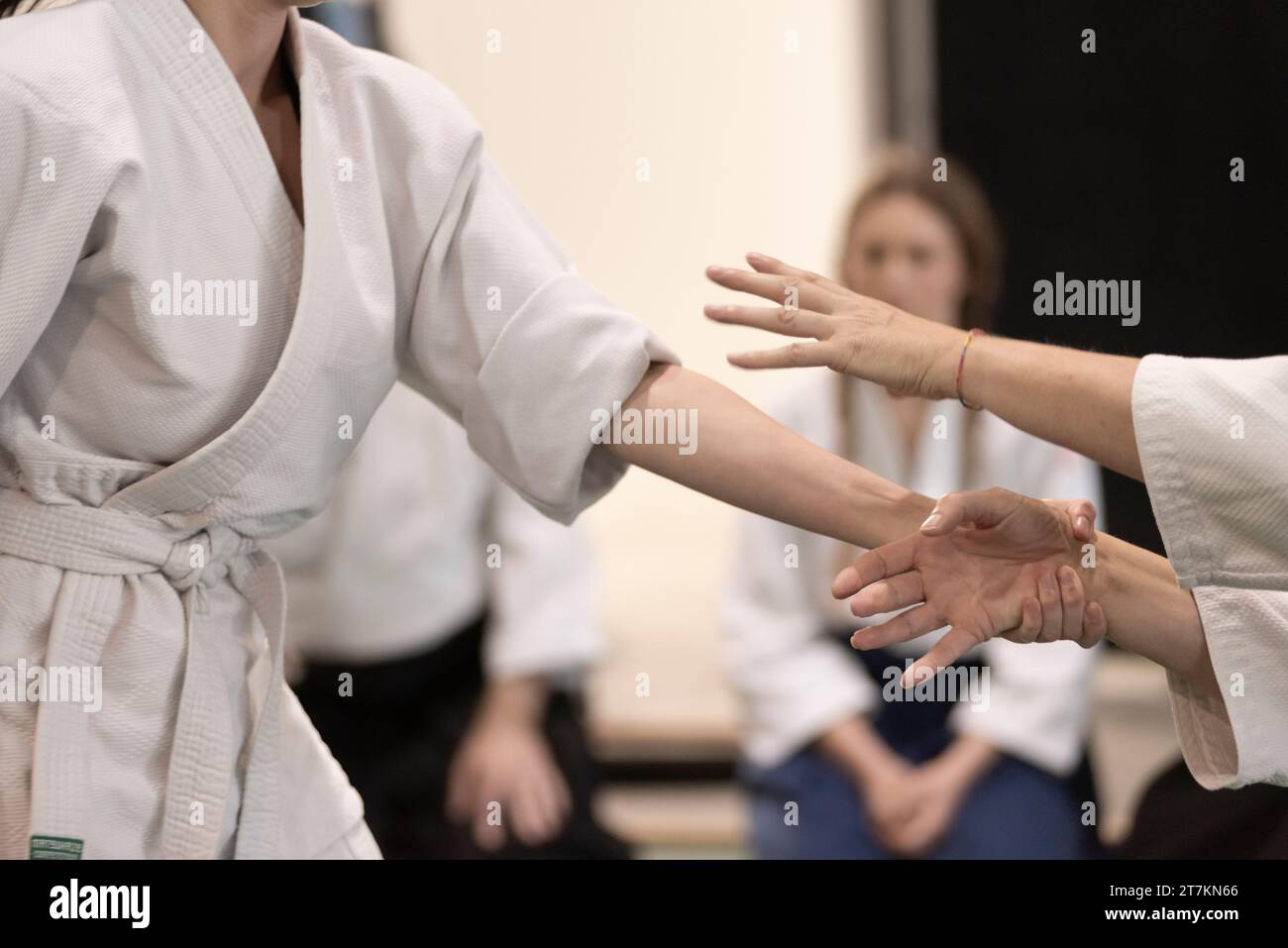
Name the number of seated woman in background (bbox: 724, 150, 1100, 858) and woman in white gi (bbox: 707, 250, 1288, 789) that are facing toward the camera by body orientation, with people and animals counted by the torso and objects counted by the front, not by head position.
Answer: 1

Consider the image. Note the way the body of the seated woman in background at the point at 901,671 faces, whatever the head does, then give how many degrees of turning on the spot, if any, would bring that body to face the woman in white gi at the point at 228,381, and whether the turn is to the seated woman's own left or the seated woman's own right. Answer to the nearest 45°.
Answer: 0° — they already face them

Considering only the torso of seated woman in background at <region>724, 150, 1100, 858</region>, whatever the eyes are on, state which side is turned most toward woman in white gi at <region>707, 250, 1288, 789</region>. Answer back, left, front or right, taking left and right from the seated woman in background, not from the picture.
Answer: front

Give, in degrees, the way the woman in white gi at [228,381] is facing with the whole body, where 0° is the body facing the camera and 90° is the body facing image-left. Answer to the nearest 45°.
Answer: approximately 315°

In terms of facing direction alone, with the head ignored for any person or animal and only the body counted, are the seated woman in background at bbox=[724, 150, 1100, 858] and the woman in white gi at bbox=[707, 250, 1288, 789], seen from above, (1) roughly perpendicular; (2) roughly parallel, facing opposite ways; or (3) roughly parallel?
roughly perpendicular

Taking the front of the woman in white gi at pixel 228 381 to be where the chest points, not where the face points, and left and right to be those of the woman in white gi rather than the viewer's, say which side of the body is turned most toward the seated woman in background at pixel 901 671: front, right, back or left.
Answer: left

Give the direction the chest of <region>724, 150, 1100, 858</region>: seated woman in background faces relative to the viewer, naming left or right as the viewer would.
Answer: facing the viewer

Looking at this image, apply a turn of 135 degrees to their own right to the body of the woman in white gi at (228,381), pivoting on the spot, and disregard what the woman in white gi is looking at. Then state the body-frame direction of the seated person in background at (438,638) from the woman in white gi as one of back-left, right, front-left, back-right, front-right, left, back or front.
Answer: right

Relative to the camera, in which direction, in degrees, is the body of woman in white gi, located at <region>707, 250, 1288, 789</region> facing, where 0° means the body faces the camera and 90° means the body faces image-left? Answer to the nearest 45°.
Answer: approximately 90°

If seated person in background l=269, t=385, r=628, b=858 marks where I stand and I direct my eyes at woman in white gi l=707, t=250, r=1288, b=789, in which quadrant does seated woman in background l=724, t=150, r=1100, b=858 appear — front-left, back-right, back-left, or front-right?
front-left

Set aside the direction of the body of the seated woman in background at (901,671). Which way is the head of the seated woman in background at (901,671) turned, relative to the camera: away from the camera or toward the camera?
toward the camera

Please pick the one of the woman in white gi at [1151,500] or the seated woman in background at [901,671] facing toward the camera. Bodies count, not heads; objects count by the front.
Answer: the seated woman in background
